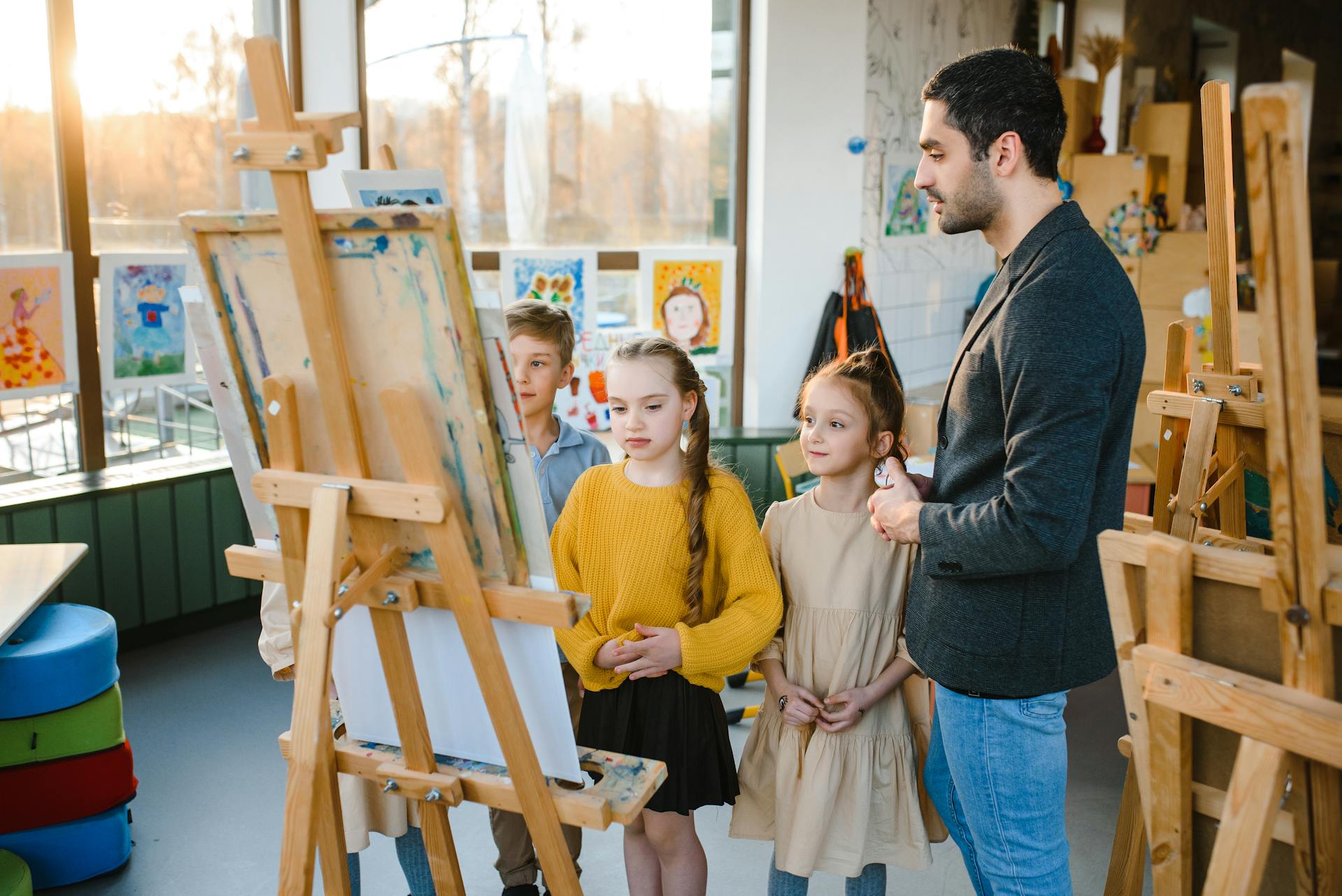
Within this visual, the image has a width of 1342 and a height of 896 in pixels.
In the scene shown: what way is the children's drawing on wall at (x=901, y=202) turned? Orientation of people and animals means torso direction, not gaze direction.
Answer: toward the camera

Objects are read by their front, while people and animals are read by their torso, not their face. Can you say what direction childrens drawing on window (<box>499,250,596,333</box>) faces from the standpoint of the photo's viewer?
facing the viewer

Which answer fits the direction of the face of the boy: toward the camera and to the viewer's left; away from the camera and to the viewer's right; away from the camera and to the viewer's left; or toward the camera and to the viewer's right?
toward the camera and to the viewer's left

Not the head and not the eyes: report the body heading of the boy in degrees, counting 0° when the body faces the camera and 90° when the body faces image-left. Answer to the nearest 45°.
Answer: approximately 45°

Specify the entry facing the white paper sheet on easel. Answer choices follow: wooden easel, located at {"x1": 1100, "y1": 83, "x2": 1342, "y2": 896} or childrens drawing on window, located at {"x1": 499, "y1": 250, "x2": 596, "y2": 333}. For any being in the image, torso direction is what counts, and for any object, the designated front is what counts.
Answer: the childrens drawing on window

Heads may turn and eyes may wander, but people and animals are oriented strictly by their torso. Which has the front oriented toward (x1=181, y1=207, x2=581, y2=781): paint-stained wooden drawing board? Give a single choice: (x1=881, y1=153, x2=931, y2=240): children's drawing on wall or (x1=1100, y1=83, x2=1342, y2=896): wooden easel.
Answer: the children's drawing on wall

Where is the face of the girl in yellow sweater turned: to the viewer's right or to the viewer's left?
to the viewer's left

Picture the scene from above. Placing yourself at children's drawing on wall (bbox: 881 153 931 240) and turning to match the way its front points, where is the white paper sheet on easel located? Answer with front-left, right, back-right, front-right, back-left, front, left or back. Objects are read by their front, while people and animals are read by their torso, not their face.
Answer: front

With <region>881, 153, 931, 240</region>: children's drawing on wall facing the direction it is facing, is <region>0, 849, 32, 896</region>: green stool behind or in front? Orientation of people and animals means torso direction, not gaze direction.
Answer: in front

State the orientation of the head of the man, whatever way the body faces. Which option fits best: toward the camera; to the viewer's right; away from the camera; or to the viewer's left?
to the viewer's left

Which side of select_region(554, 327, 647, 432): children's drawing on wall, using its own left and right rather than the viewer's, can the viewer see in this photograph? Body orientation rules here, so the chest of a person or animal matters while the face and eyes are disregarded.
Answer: front
